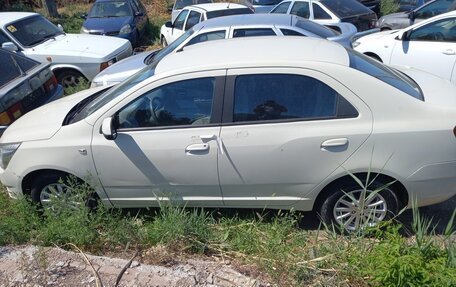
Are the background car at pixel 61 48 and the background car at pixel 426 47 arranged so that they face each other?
yes

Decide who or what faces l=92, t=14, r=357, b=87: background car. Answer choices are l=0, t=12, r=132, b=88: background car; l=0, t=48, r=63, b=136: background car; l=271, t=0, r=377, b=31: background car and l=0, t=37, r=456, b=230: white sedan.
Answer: l=0, t=12, r=132, b=88: background car

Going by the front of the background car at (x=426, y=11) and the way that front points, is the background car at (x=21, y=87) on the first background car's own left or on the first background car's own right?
on the first background car's own left

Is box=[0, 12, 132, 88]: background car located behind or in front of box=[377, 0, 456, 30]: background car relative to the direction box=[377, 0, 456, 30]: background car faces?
in front

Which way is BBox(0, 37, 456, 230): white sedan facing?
to the viewer's left

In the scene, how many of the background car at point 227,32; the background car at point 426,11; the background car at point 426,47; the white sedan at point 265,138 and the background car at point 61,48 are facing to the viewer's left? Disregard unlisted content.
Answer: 4

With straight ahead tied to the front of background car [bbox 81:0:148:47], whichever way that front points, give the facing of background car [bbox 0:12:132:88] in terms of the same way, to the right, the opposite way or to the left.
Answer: to the left

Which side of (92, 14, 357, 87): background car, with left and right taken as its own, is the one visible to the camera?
left

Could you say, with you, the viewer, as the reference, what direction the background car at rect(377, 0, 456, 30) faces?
facing to the left of the viewer

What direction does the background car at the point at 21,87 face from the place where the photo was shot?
facing away from the viewer and to the left of the viewer

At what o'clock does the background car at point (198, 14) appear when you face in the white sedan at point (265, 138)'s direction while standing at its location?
The background car is roughly at 3 o'clock from the white sedan.

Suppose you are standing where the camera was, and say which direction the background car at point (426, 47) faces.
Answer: facing to the left of the viewer
